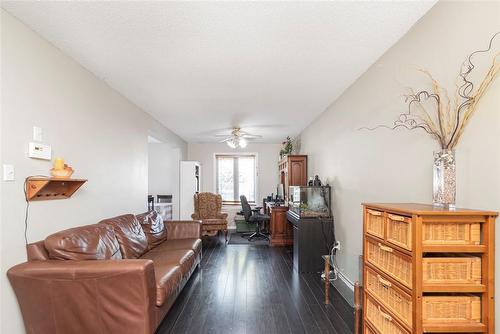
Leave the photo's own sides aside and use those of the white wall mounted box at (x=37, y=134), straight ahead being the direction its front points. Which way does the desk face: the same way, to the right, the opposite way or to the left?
the opposite way

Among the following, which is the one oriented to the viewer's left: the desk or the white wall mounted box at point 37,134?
the desk

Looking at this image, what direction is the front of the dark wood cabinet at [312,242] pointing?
to the viewer's left

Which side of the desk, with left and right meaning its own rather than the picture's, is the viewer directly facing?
left

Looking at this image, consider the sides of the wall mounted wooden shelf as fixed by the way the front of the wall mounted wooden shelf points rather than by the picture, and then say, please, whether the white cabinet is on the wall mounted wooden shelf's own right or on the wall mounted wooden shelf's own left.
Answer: on the wall mounted wooden shelf's own left

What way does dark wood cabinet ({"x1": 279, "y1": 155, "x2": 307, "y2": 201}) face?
to the viewer's left

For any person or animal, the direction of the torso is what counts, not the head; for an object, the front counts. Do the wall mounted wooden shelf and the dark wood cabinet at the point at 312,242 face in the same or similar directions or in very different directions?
very different directions
